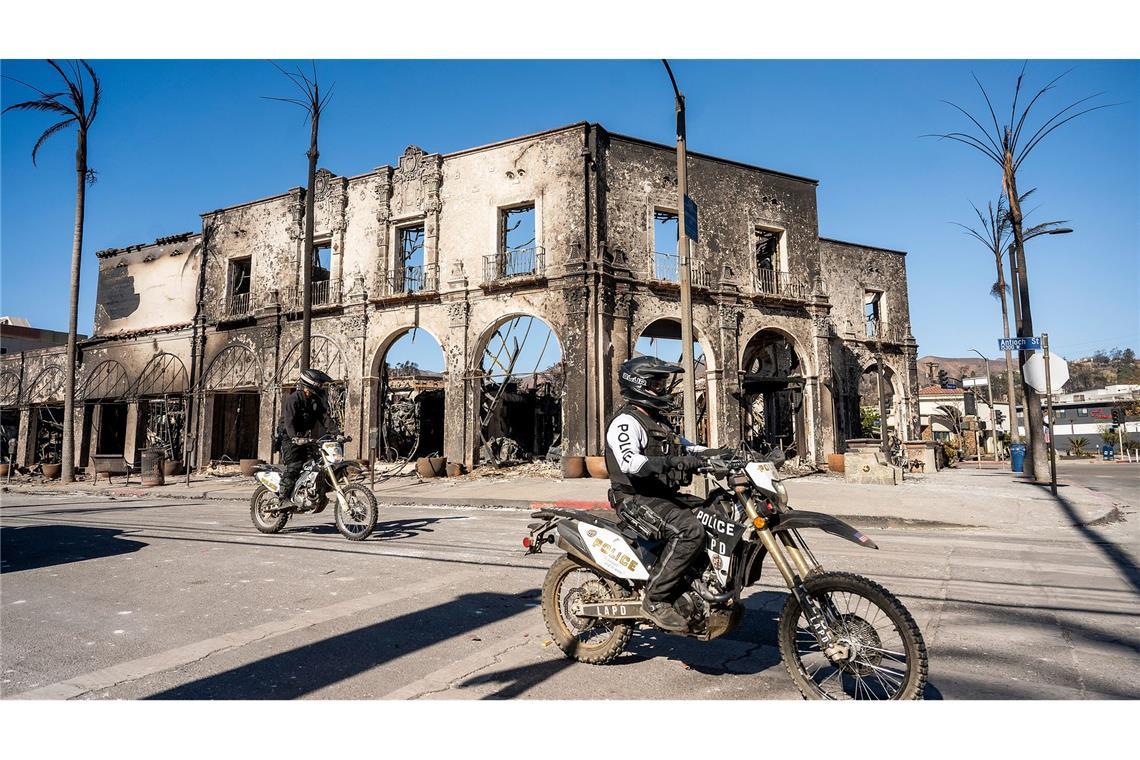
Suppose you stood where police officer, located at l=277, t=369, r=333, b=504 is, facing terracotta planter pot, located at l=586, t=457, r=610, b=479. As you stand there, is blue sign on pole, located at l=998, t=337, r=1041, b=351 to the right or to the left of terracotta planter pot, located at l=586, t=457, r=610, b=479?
right

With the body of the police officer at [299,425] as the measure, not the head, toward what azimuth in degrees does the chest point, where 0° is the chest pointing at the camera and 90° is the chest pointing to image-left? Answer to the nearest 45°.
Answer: approximately 315°

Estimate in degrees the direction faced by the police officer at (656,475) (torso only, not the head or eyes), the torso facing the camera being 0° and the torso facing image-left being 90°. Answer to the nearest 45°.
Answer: approximately 270°

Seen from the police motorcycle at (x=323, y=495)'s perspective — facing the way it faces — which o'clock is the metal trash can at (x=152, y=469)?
The metal trash can is roughly at 7 o'clock from the police motorcycle.

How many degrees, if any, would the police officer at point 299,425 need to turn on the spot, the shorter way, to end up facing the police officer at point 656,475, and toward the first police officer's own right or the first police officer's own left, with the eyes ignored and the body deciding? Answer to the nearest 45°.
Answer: approximately 45° to the first police officer's own right

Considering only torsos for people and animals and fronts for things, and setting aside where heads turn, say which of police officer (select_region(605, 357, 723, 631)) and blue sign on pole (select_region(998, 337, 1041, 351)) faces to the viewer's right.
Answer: the police officer

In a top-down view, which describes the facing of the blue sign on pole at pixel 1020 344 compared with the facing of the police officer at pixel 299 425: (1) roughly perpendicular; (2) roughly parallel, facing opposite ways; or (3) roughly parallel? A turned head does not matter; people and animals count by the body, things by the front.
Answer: roughly perpendicular

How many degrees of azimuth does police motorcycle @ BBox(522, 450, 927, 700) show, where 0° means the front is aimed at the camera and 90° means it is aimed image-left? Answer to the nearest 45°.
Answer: approximately 315°

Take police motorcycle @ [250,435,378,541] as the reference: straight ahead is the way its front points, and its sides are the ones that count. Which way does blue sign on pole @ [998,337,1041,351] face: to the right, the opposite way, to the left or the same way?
to the right

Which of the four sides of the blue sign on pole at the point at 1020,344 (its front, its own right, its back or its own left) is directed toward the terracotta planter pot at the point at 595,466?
right
